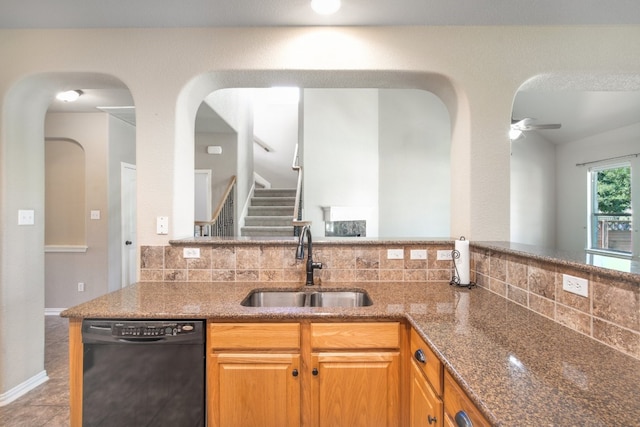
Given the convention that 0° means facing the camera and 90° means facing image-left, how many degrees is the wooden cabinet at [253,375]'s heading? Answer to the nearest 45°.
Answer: approximately 0°

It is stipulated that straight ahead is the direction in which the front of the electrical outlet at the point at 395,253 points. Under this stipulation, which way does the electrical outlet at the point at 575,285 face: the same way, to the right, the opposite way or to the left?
to the right

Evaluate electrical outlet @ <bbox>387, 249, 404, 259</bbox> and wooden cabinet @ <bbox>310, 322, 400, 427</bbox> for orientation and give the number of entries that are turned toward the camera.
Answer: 2

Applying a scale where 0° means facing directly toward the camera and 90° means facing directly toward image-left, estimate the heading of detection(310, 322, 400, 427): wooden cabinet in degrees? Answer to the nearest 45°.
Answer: approximately 0°

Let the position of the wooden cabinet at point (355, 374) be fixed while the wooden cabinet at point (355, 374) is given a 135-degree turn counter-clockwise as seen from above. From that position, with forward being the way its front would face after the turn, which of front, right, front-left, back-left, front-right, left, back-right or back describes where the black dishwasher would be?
back-left

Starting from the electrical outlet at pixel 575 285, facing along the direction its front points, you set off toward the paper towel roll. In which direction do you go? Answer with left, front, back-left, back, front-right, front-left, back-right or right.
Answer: right

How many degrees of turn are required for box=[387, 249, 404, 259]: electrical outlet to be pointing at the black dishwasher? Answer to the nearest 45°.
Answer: approximately 45° to its right

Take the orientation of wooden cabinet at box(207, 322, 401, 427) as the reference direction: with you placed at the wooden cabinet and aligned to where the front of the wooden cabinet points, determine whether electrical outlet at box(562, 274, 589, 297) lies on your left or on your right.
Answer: on your left

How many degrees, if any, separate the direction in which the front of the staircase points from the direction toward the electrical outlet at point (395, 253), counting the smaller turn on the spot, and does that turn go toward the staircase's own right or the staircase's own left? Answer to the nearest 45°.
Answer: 0° — it already faces it
